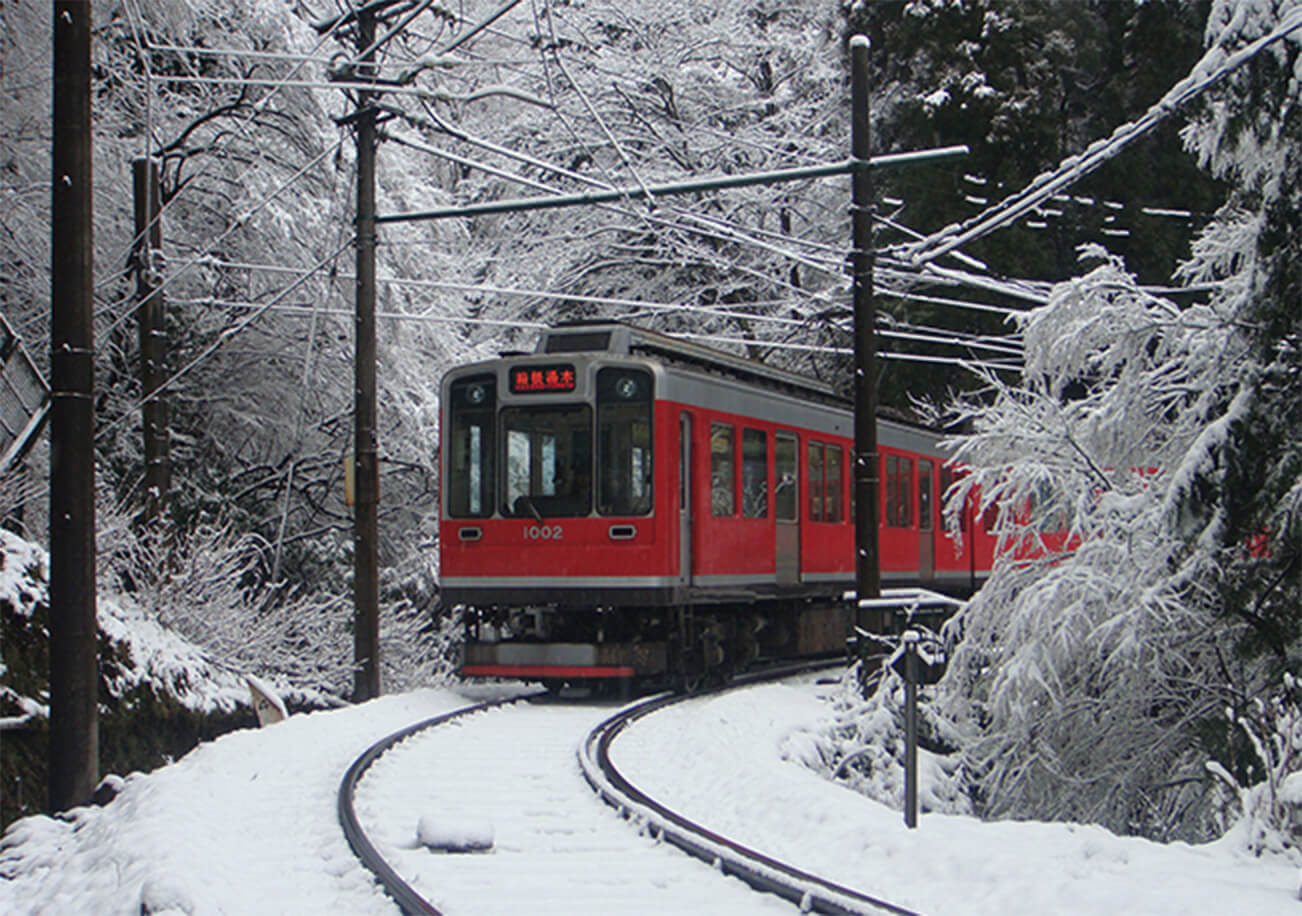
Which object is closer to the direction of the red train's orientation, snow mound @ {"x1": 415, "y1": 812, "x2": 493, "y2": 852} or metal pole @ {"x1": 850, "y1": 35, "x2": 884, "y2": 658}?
the snow mound

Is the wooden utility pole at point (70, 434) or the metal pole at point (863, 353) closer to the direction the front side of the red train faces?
the wooden utility pole

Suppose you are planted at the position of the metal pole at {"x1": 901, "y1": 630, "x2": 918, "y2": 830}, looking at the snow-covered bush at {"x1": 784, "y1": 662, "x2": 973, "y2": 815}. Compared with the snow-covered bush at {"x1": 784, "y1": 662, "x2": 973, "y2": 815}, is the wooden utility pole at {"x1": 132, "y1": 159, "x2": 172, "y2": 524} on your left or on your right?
left

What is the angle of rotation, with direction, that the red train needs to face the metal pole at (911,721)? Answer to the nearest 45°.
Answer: approximately 45° to its left

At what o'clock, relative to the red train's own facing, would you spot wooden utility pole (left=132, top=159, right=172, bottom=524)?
The wooden utility pole is roughly at 2 o'clock from the red train.

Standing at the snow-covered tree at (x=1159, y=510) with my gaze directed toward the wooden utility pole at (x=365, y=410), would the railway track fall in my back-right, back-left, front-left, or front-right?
front-left

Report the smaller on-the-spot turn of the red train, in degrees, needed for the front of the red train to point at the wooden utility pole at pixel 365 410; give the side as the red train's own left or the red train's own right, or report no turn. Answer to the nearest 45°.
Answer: approximately 45° to the red train's own right

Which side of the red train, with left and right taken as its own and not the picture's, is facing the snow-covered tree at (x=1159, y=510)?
left

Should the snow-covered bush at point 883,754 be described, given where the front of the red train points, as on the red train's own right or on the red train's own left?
on the red train's own left

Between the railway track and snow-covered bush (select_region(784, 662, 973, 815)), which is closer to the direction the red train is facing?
the railway track

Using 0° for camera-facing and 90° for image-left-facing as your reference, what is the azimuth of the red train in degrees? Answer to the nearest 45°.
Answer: approximately 45°

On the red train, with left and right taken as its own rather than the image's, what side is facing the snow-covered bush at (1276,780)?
left

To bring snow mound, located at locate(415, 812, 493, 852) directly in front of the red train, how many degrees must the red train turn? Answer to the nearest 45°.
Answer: approximately 45° to its left
